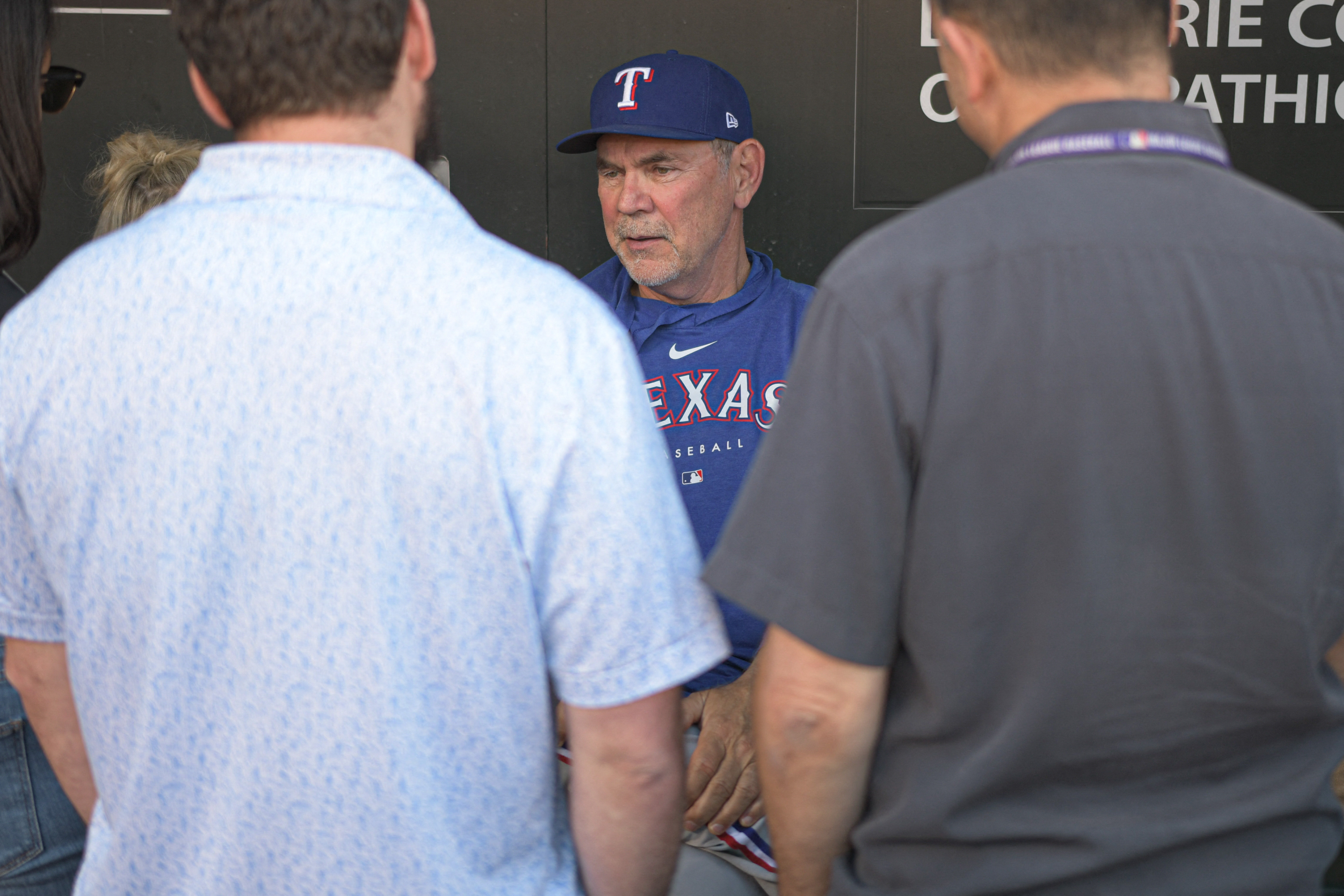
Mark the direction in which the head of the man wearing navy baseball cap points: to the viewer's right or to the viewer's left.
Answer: to the viewer's left

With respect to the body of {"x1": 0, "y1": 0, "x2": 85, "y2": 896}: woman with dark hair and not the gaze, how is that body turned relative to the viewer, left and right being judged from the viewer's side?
facing away from the viewer and to the right of the viewer

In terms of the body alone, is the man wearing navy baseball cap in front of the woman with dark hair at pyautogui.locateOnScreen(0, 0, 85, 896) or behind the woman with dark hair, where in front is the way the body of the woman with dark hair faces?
in front
